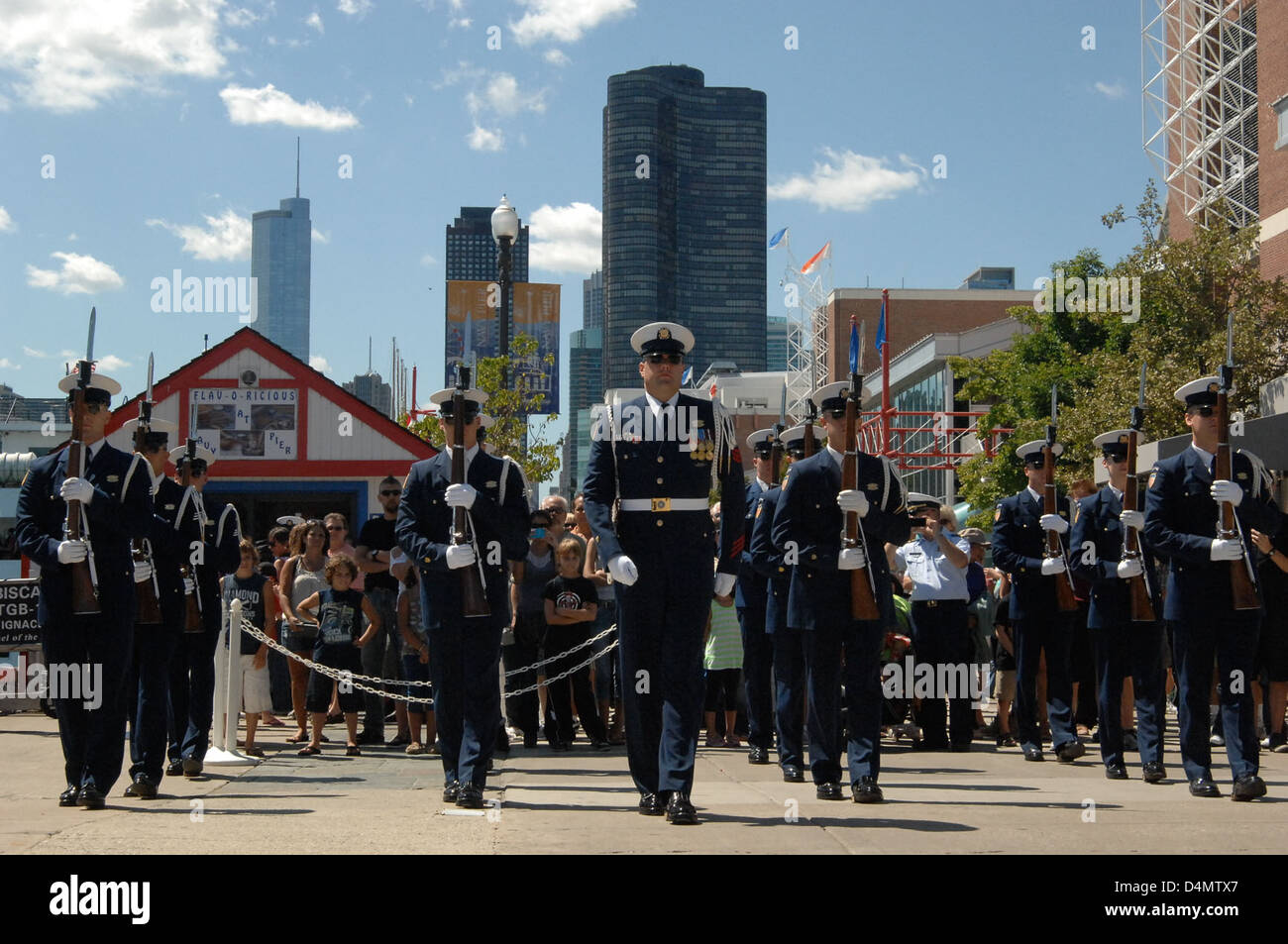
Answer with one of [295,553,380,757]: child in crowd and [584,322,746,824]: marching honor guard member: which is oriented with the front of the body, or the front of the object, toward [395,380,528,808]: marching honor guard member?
the child in crowd

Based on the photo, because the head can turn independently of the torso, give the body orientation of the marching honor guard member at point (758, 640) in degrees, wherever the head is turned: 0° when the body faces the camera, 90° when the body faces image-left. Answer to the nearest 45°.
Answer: approximately 0°

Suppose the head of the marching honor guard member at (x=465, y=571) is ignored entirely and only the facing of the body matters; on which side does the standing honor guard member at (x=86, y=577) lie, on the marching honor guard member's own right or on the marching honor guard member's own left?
on the marching honor guard member's own right

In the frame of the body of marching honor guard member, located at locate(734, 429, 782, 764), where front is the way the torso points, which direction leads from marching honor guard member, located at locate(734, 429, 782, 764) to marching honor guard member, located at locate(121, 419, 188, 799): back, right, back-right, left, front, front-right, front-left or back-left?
front-right

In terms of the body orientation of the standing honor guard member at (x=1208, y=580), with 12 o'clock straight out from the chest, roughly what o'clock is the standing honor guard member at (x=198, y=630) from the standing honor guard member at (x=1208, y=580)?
the standing honor guard member at (x=198, y=630) is roughly at 3 o'clock from the standing honor guard member at (x=1208, y=580).

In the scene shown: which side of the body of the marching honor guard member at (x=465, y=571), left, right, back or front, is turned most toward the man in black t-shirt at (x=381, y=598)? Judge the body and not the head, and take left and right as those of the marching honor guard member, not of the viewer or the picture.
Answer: back
